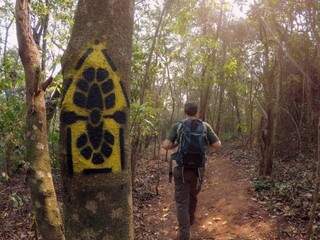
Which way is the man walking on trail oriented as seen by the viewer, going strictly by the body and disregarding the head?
away from the camera

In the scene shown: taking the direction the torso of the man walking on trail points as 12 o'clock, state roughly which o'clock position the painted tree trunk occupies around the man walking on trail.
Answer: The painted tree trunk is roughly at 6 o'clock from the man walking on trail.

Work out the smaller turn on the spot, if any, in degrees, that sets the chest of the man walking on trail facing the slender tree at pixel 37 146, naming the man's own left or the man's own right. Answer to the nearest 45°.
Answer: approximately 135° to the man's own left

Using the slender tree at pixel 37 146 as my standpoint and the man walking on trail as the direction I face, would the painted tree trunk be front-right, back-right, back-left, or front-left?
back-right
